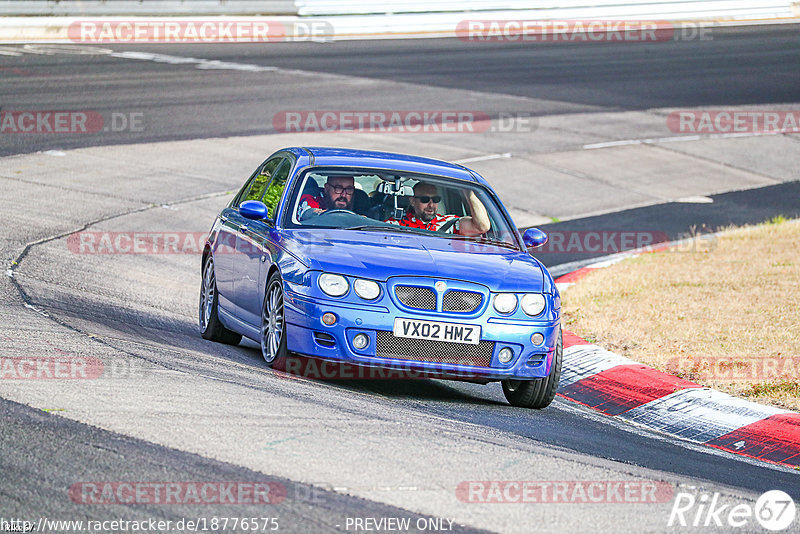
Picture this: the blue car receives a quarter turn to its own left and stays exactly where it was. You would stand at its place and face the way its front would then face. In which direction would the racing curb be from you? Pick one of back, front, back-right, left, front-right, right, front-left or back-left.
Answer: front

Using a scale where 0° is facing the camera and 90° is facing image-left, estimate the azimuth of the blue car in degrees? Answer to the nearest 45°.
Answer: approximately 0°
